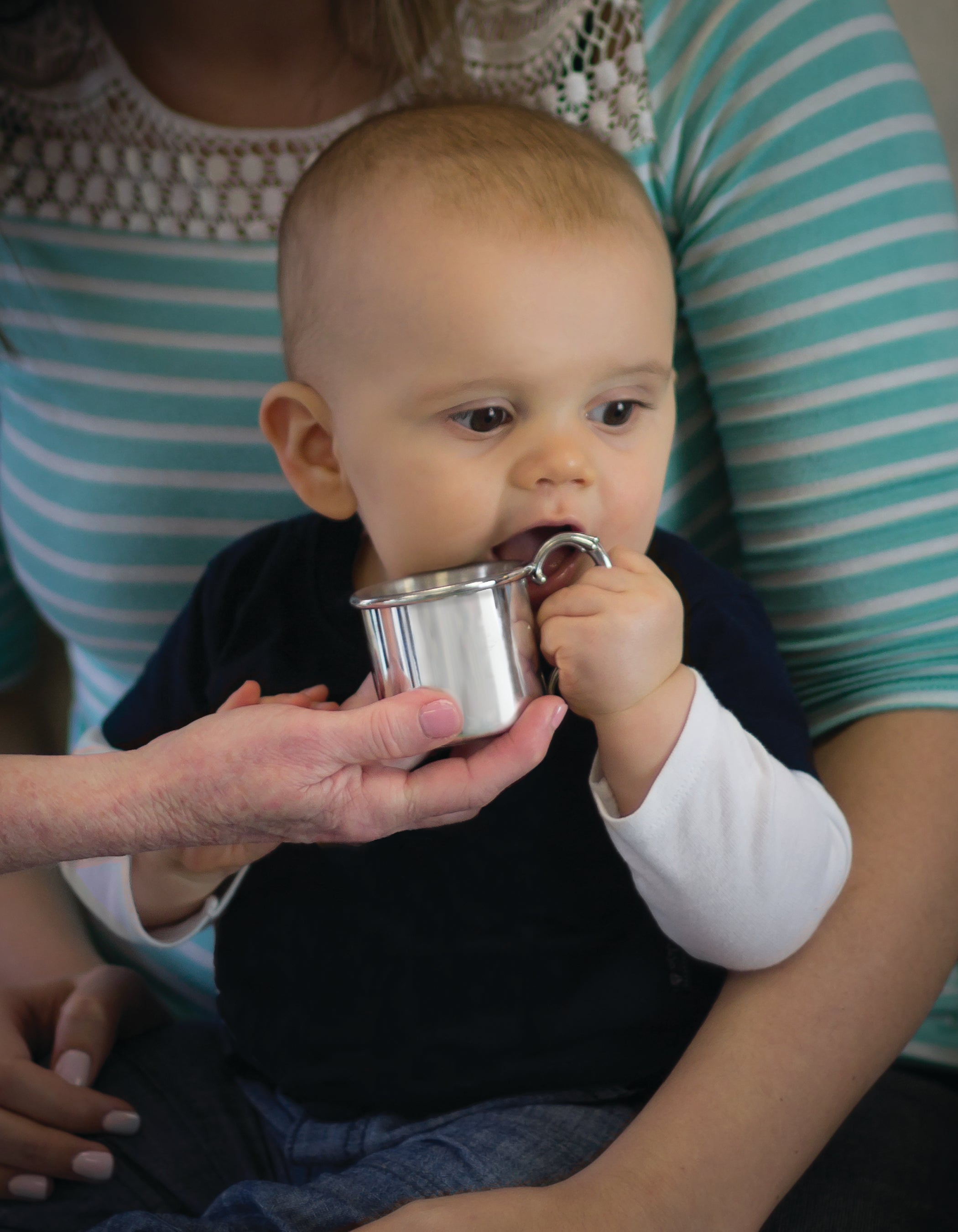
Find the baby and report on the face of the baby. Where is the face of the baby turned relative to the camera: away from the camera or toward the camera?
toward the camera

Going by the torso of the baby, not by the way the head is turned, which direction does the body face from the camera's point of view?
toward the camera
